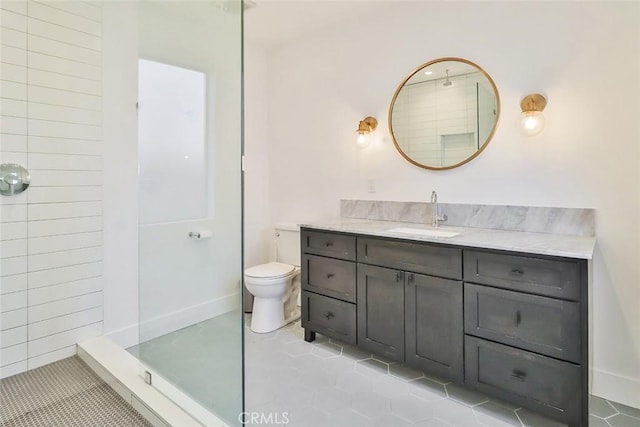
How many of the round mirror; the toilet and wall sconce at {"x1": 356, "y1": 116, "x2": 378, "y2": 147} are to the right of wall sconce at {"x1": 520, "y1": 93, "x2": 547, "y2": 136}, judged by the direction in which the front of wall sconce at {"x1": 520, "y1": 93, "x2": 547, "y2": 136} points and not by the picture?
3

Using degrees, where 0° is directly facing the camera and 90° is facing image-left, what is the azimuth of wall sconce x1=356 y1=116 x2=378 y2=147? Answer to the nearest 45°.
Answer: approximately 45°

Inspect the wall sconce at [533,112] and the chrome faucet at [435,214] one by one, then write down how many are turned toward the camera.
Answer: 2

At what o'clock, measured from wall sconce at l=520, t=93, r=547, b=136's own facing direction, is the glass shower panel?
The glass shower panel is roughly at 2 o'clock from the wall sconce.

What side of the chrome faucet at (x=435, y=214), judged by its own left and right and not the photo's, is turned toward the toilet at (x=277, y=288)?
right

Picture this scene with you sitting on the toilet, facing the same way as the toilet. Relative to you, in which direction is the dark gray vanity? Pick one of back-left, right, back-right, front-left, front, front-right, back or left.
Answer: left
